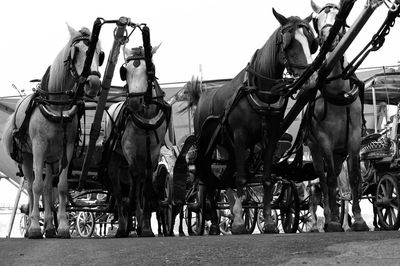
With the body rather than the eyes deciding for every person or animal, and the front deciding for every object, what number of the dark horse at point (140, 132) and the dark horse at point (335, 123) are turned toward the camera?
2

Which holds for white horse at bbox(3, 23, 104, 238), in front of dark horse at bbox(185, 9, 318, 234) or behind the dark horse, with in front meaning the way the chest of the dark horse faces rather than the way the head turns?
behind

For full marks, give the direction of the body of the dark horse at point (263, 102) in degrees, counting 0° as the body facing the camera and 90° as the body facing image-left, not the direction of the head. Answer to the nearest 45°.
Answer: approximately 315°

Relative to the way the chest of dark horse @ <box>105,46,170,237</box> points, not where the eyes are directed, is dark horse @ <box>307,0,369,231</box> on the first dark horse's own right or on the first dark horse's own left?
on the first dark horse's own left

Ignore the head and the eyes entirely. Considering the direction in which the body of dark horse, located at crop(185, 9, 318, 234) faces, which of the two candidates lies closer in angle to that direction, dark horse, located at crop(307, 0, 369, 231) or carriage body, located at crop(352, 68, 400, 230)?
the dark horse

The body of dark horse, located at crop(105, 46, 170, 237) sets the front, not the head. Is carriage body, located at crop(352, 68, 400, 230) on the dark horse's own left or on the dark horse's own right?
on the dark horse's own left
